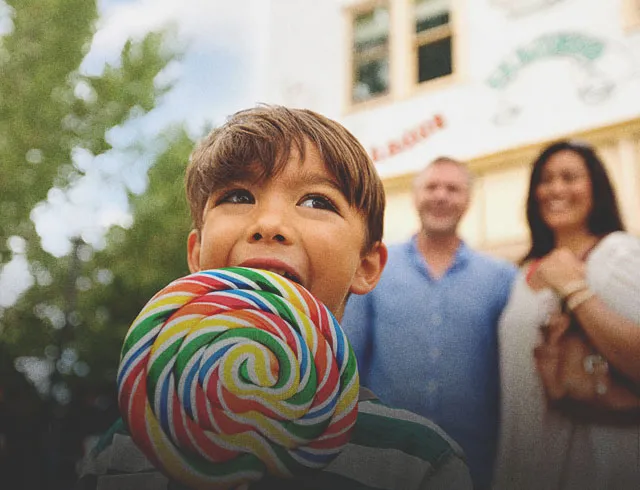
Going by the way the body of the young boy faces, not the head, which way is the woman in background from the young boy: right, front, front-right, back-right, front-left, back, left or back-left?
back-left

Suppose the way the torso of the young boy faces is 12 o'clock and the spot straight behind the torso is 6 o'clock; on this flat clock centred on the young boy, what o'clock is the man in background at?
The man in background is roughly at 7 o'clock from the young boy.

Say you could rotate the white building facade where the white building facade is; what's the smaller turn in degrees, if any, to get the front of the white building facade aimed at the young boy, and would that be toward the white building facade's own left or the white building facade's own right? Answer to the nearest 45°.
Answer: approximately 45° to the white building facade's own left

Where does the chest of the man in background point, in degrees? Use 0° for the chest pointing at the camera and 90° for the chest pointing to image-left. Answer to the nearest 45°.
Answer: approximately 0°

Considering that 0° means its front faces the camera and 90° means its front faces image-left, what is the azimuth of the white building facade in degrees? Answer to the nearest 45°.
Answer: approximately 45°

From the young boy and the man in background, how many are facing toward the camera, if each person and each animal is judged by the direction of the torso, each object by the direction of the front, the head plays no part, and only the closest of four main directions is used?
2
